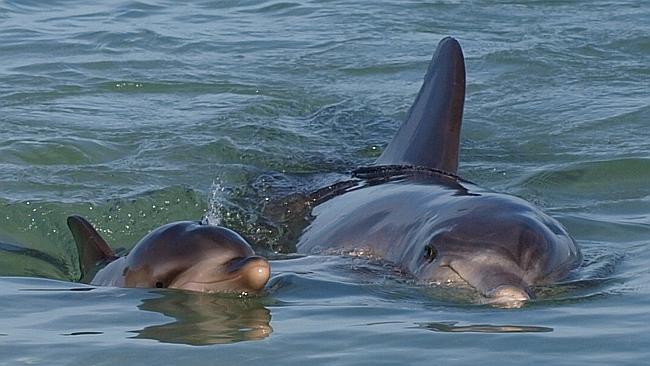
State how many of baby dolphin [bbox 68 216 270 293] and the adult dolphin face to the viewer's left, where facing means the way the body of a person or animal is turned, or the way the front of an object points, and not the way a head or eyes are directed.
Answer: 0

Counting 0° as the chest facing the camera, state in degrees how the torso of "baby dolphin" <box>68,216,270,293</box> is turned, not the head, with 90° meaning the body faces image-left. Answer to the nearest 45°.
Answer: approximately 315°

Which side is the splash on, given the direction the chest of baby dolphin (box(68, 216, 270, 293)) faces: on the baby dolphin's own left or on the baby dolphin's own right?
on the baby dolphin's own left

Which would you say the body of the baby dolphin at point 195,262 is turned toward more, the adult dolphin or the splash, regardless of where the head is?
the adult dolphin

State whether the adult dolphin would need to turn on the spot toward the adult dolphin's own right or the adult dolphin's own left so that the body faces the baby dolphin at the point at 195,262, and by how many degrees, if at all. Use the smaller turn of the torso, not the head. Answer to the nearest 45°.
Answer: approximately 90° to the adult dolphin's own right

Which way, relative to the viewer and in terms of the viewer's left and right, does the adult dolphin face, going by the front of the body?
facing the viewer and to the right of the viewer
